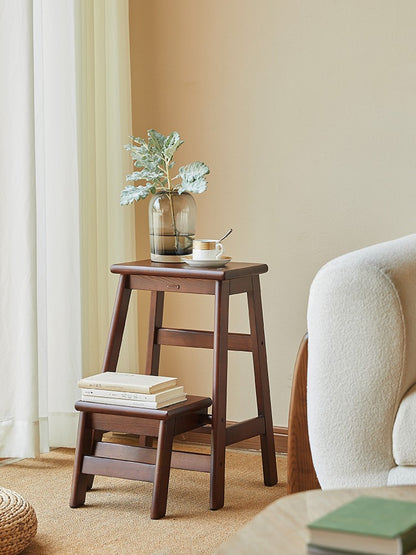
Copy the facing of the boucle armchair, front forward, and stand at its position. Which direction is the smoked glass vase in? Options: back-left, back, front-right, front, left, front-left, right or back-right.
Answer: back-right

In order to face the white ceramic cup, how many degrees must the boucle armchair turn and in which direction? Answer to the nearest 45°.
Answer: approximately 135° to its right

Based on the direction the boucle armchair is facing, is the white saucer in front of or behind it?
behind

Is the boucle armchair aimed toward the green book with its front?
yes

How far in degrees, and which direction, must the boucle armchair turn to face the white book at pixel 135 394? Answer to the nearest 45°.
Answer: approximately 135° to its right

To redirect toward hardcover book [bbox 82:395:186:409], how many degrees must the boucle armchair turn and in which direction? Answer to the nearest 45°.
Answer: approximately 135° to its right

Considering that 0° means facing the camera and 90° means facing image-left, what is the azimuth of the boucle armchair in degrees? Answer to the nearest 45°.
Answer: approximately 0°
